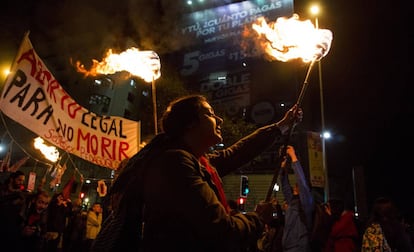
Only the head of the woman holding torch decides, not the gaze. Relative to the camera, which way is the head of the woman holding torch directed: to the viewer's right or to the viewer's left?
to the viewer's right

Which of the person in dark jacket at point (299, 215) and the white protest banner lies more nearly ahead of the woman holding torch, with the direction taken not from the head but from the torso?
the person in dark jacket

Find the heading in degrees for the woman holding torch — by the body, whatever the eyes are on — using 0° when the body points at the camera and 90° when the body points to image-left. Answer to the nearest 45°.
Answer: approximately 270°
